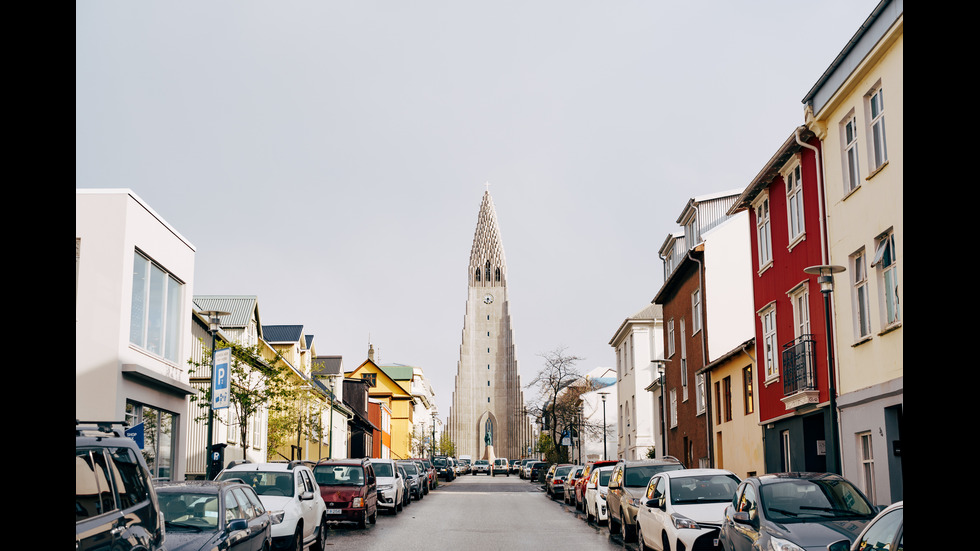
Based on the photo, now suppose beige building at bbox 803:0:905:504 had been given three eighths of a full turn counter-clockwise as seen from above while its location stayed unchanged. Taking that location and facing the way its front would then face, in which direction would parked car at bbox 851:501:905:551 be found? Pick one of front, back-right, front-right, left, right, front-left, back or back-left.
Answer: right

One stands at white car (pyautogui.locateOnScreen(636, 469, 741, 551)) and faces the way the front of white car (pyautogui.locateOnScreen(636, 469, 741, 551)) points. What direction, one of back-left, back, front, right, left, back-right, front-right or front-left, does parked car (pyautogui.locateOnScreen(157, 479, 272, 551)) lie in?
right

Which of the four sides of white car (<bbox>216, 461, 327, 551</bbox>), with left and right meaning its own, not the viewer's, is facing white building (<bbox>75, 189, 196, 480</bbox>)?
right

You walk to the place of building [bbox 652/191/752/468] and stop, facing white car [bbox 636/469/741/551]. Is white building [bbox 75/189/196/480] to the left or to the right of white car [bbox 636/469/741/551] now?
right

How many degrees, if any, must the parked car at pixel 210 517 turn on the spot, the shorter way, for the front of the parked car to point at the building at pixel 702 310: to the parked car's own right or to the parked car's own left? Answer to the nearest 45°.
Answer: approximately 180°

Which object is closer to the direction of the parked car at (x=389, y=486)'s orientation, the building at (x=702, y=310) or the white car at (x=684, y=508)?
the white car

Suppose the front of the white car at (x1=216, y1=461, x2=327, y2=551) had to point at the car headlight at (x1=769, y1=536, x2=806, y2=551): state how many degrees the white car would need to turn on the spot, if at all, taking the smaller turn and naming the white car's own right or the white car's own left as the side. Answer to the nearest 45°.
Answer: approximately 90° to the white car's own left

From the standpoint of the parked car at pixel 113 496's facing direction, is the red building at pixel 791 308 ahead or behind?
behind

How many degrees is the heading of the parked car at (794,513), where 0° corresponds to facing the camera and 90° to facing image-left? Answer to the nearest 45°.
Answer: approximately 315°

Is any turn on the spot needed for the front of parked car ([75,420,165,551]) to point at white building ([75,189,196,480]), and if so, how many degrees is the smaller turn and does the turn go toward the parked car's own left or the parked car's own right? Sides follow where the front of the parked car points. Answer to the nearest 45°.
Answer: approximately 135° to the parked car's own right

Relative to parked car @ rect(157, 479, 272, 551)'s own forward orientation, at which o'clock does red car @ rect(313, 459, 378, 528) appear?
The red car is roughly at 5 o'clock from the parked car.

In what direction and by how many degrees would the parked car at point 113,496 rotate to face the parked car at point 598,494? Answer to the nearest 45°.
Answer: approximately 180°

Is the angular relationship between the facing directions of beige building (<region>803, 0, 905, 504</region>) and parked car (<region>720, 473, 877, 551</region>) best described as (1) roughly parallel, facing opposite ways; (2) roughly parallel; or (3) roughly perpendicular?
roughly perpendicular

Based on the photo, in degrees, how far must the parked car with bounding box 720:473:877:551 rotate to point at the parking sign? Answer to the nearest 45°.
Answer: approximately 180°
